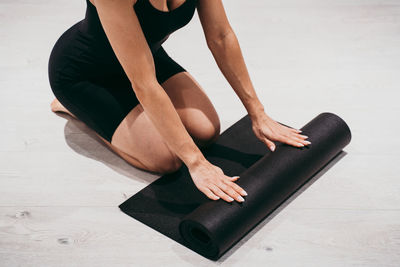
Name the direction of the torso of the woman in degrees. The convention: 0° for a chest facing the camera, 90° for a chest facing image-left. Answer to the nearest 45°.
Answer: approximately 315°
